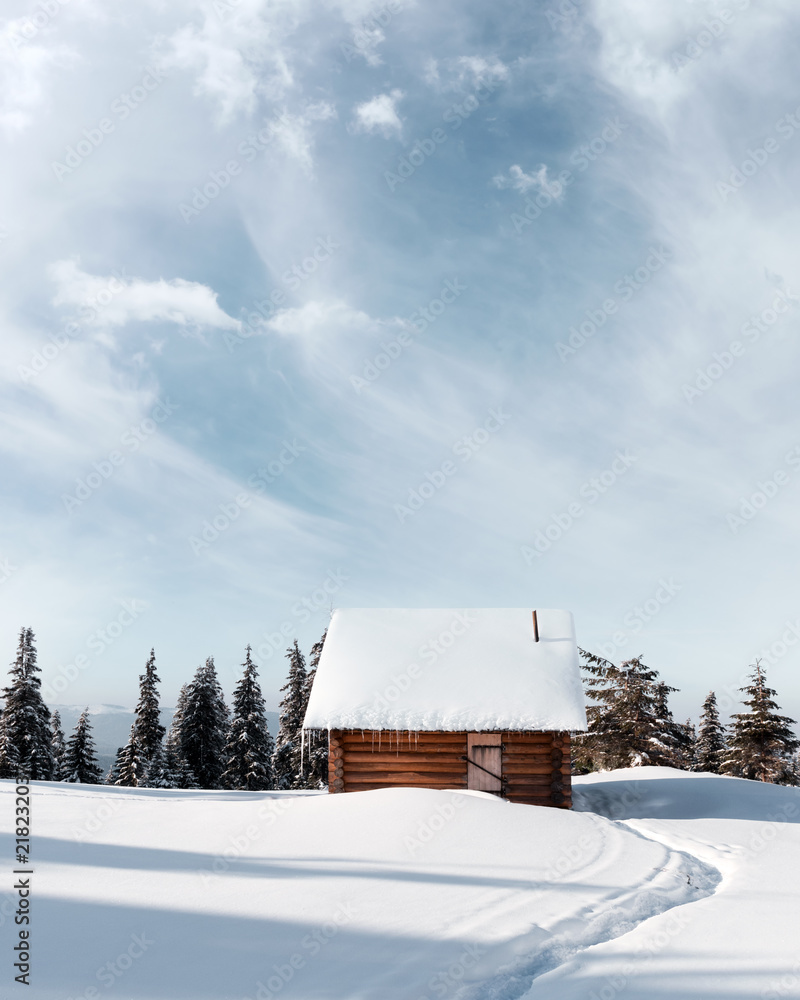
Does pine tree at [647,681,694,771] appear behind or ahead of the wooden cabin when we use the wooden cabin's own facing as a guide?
behind

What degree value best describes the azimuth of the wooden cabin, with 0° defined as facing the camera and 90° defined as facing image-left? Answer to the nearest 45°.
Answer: approximately 0°

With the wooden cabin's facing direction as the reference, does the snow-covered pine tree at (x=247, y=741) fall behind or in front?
behind

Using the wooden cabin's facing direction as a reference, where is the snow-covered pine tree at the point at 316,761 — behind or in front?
behind

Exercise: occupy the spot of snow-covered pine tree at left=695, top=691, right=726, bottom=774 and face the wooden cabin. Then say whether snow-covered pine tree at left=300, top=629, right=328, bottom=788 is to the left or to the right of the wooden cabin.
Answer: right

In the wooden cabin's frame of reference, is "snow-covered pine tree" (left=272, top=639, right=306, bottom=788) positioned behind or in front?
behind
